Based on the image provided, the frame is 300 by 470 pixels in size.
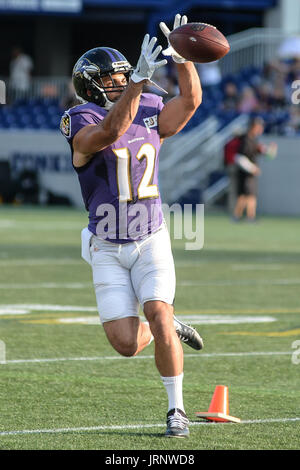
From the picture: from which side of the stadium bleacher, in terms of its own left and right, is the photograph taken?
front

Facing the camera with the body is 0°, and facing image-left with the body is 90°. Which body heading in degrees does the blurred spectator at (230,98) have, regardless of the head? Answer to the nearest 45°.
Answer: approximately 0°

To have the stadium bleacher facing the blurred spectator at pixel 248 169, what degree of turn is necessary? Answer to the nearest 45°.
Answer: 0° — it already faces them

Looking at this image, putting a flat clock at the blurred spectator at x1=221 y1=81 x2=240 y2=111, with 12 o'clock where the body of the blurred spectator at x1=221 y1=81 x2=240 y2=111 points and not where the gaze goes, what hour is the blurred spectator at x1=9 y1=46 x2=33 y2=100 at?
the blurred spectator at x1=9 y1=46 x2=33 y2=100 is roughly at 4 o'clock from the blurred spectator at x1=221 y1=81 x2=240 y2=111.
